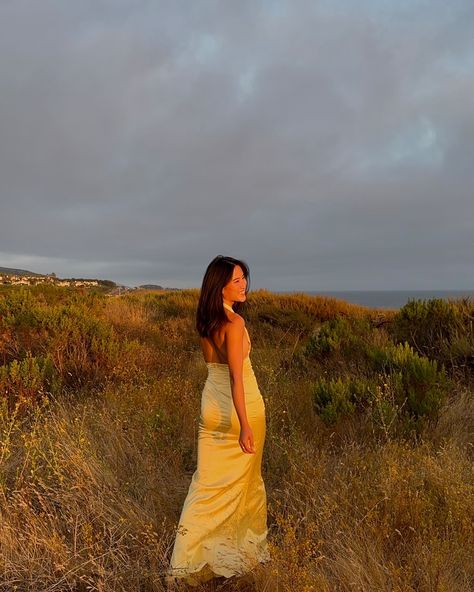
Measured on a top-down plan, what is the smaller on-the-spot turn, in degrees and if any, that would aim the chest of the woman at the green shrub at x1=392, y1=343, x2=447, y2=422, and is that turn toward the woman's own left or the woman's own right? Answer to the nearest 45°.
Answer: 0° — they already face it

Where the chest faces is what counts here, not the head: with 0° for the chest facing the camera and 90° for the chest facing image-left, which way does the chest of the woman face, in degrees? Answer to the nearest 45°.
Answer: approximately 225°

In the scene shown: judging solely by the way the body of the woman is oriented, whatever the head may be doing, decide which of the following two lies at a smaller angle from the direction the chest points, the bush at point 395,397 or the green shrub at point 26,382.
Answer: the bush

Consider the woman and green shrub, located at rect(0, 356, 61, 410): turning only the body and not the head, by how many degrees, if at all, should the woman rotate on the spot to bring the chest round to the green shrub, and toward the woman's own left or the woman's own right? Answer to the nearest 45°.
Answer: approximately 90° to the woman's own left

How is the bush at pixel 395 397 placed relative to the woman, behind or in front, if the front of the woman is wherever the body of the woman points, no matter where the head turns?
in front

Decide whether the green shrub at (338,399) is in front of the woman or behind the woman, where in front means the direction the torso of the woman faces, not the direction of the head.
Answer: in front
